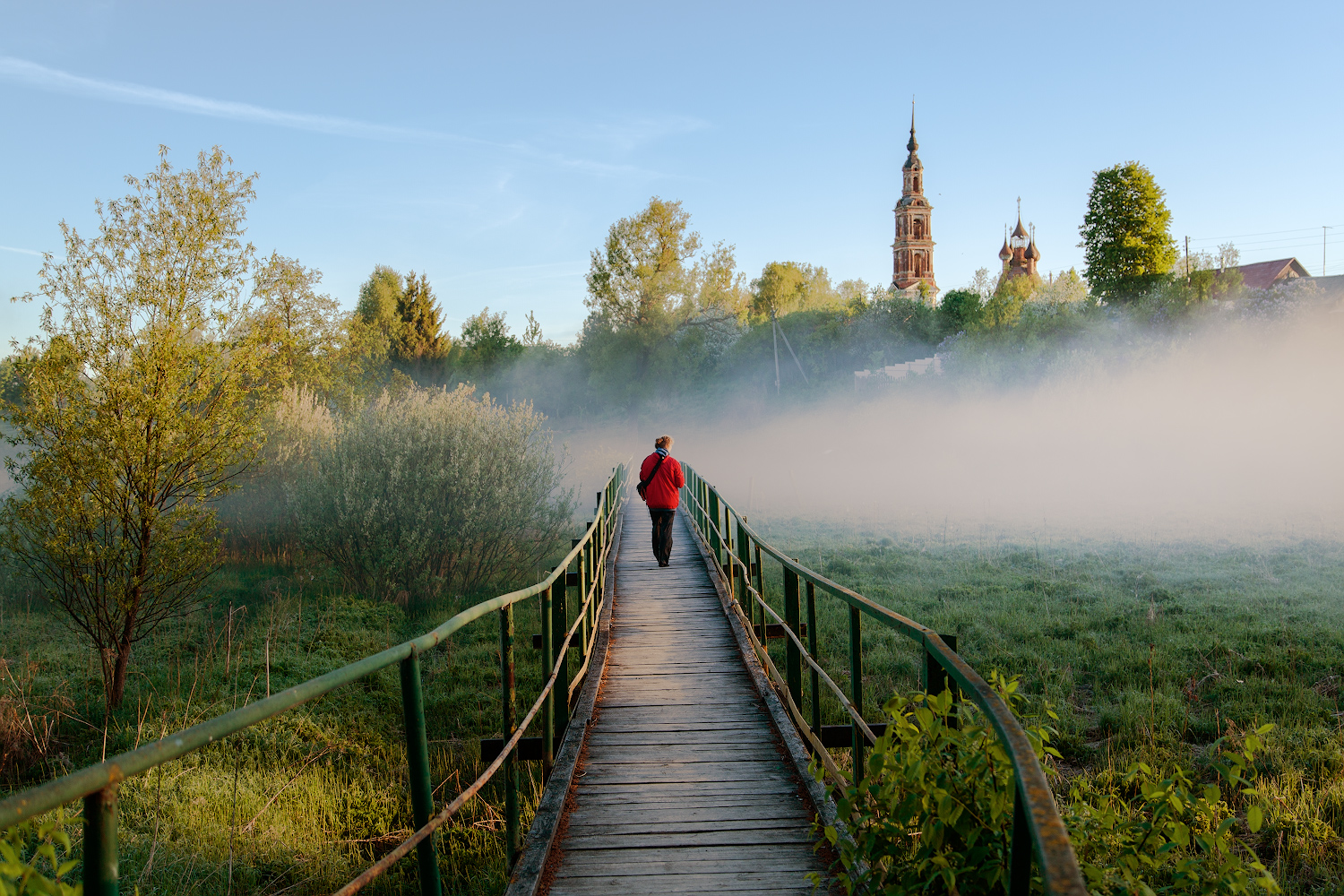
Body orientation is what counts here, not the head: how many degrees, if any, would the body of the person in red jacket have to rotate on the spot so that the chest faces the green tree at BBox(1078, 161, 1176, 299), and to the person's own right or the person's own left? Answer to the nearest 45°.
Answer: approximately 45° to the person's own right

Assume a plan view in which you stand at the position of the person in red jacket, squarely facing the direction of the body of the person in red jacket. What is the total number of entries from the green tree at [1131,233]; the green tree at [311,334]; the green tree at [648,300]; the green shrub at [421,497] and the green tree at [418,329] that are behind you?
0

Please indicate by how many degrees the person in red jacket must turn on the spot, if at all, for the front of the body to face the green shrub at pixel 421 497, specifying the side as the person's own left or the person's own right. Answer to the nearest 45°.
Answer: approximately 45° to the person's own left

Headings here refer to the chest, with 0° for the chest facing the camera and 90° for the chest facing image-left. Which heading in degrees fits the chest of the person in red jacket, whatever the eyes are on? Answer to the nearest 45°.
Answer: approximately 180°

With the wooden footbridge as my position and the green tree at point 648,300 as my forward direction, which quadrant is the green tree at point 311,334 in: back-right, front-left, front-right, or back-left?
front-left

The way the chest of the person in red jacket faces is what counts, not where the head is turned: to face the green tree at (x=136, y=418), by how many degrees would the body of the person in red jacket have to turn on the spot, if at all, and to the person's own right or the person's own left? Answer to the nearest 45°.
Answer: approximately 90° to the person's own left

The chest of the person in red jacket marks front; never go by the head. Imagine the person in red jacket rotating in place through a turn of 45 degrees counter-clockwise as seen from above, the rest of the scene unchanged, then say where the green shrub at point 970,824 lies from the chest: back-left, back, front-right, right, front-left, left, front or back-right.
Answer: back-left

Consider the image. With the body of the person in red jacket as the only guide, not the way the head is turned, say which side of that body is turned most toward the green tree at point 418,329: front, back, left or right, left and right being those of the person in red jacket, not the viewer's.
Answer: front

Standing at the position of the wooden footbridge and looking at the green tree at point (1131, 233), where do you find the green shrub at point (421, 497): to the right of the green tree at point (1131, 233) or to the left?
left

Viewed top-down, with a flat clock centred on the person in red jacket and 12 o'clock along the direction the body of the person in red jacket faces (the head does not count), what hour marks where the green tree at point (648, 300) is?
The green tree is roughly at 12 o'clock from the person in red jacket.
